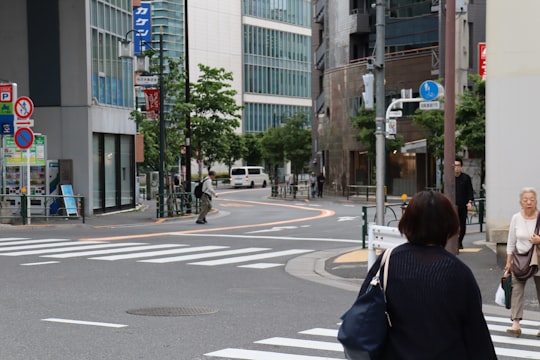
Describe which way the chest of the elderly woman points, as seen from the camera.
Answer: toward the camera

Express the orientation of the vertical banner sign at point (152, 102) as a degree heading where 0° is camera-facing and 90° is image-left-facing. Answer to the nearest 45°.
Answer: approximately 0°

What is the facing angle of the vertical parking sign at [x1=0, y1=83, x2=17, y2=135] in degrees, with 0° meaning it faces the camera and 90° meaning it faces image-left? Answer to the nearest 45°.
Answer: approximately 0°

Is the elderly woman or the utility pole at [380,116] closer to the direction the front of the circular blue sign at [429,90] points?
the elderly woman

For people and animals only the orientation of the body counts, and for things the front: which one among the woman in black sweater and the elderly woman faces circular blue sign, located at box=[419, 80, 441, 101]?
the woman in black sweater

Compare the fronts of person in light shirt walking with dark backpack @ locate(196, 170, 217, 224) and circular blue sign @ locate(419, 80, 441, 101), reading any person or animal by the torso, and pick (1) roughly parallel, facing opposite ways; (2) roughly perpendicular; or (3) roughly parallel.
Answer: roughly perpendicular

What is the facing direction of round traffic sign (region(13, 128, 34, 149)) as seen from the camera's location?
facing the viewer

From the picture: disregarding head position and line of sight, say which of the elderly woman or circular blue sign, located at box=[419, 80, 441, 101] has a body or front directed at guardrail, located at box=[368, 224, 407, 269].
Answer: the circular blue sign

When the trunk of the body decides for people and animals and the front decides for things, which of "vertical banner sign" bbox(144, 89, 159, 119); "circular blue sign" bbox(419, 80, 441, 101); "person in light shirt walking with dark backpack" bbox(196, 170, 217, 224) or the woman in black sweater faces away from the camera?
the woman in black sweater

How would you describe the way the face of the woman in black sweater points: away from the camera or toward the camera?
away from the camera

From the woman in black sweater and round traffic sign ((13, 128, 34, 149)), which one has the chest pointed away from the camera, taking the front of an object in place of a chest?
the woman in black sweater
